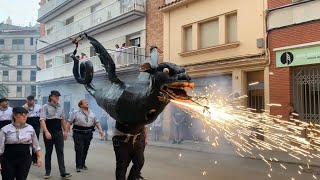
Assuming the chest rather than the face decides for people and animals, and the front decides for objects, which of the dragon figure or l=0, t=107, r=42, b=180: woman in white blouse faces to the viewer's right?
the dragon figure

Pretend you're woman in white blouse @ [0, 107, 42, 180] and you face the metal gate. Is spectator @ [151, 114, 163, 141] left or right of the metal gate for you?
left

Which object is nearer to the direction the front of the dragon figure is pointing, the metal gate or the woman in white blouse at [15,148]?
the metal gate

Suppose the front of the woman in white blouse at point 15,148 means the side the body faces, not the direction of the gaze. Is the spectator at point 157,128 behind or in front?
behind

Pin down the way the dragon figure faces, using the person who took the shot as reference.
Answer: facing to the right of the viewer

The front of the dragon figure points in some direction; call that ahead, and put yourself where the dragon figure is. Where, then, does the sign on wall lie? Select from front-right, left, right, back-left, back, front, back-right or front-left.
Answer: front-left

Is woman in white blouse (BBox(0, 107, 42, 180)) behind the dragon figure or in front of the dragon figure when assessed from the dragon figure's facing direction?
behind

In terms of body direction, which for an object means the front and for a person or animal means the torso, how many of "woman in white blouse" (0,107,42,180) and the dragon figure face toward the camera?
1

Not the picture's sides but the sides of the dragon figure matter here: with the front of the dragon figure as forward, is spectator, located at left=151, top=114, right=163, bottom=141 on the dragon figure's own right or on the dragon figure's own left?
on the dragon figure's own left

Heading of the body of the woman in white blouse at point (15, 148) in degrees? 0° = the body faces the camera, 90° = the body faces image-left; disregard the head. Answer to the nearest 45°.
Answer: approximately 0°
